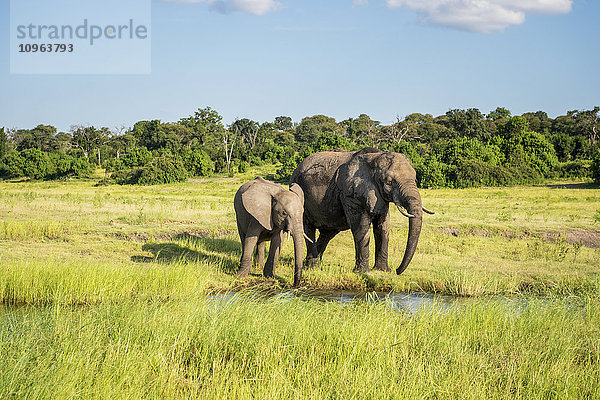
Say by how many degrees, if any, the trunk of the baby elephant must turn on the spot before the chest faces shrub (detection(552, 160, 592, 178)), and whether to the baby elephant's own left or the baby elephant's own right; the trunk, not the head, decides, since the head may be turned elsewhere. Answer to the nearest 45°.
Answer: approximately 90° to the baby elephant's own left

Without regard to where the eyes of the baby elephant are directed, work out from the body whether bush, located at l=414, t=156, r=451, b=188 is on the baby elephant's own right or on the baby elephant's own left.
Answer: on the baby elephant's own left

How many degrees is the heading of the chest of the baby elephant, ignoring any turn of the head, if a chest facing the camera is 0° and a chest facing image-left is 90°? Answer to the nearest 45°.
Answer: approximately 315°

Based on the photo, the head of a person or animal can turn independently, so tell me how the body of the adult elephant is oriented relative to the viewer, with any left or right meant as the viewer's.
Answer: facing the viewer and to the right of the viewer

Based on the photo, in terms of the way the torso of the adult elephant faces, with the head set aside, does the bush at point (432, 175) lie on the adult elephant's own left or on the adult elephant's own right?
on the adult elephant's own left

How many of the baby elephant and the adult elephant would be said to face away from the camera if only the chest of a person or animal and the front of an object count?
0

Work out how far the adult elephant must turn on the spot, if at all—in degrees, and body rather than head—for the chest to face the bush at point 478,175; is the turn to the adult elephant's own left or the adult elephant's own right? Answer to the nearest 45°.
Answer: approximately 135° to the adult elephant's own left
